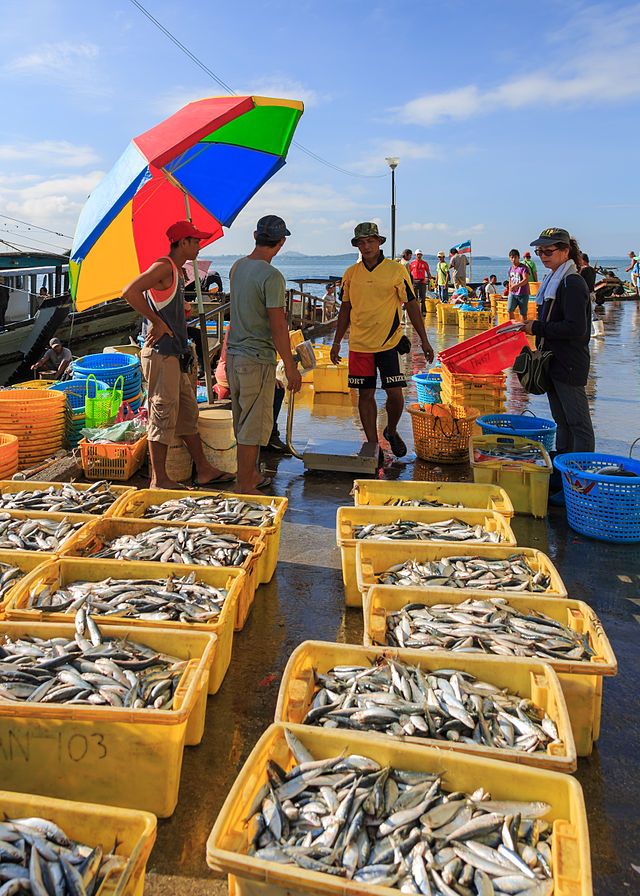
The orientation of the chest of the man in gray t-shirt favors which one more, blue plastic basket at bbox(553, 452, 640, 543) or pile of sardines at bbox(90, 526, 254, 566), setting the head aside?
the blue plastic basket

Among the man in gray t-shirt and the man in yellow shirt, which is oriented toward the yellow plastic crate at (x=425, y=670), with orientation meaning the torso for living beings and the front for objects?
the man in yellow shirt

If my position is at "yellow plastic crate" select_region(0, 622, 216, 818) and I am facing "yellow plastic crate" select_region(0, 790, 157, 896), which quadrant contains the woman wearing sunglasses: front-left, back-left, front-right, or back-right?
back-left

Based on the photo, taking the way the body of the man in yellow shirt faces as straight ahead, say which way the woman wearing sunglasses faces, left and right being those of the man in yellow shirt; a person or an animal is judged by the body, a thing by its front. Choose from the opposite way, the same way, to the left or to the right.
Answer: to the right

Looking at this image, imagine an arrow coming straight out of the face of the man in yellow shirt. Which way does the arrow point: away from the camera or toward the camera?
toward the camera

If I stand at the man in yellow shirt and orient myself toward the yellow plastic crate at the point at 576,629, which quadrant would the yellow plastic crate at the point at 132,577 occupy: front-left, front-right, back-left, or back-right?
front-right

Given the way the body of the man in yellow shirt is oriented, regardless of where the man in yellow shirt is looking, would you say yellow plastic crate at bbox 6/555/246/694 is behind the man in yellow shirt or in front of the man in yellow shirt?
in front

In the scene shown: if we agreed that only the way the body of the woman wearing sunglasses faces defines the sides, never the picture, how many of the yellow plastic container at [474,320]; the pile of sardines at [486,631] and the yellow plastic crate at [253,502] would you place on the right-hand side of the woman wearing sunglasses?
1

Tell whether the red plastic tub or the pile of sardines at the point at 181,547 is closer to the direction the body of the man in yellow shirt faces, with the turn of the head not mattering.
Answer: the pile of sardines

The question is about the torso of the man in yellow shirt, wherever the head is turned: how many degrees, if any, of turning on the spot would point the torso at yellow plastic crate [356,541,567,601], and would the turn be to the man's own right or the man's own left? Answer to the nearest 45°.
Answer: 0° — they already face it

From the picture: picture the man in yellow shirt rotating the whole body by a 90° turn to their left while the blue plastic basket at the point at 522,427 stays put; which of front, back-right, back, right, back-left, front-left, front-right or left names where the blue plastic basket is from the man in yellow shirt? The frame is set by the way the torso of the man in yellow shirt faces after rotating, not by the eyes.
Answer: front

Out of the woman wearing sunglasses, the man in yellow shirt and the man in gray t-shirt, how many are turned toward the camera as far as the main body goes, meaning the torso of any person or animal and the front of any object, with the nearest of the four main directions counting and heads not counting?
1

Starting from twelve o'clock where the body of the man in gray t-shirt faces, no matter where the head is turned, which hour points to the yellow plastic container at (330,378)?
The yellow plastic container is roughly at 11 o'clock from the man in gray t-shirt.

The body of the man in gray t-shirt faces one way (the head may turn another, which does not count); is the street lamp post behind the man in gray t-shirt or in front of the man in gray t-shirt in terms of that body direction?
in front

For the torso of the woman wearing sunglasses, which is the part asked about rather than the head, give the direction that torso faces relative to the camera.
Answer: to the viewer's left

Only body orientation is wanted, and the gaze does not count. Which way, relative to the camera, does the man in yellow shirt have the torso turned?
toward the camera

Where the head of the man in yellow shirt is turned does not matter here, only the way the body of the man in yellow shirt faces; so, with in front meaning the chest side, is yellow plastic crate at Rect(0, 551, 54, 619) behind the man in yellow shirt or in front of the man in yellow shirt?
in front

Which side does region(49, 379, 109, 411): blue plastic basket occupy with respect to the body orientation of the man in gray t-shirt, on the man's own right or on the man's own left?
on the man's own left

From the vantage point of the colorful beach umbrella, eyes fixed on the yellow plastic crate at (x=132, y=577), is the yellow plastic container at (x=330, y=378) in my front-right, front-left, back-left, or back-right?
back-left

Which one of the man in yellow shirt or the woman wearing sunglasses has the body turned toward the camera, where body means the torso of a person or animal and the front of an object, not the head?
the man in yellow shirt

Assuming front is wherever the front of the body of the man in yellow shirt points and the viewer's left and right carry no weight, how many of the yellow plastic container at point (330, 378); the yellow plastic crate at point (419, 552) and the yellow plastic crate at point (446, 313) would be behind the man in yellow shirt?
2

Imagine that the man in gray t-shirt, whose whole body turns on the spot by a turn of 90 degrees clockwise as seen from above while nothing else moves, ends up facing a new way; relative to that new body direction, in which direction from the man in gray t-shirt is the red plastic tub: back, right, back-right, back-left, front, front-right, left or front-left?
left
